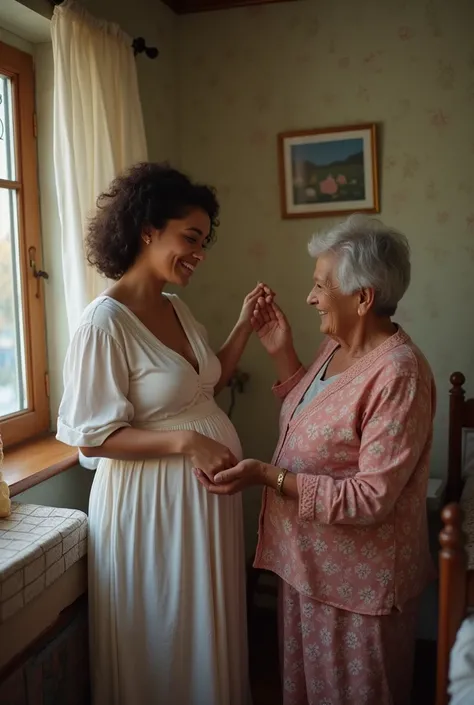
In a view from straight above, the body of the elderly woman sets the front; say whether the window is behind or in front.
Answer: in front

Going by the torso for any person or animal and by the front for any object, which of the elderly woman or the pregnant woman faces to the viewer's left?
the elderly woman

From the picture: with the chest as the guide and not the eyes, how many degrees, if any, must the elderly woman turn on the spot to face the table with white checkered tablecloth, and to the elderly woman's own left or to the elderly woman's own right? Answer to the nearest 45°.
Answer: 0° — they already face it

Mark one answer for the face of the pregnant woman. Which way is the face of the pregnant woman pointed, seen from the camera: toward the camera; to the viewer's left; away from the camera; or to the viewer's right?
to the viewer's right

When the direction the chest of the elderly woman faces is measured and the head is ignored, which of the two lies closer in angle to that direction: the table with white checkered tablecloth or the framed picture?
the table with white checkered tablecloth

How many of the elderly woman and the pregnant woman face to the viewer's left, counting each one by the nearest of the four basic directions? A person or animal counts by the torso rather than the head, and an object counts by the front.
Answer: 1

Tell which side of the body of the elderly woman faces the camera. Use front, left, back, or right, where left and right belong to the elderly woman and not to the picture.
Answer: left

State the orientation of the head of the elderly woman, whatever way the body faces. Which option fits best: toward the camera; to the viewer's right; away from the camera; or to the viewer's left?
to the viewer's left

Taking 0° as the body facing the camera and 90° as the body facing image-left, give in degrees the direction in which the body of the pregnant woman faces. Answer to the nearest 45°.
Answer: approximately 315°

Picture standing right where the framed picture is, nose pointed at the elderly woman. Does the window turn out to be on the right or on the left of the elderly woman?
right

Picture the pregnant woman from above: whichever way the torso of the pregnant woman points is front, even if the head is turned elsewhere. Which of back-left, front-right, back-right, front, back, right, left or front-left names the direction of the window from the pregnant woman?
back
